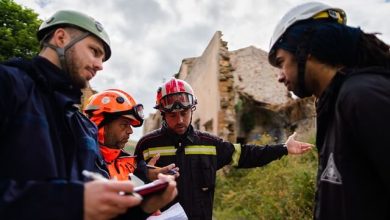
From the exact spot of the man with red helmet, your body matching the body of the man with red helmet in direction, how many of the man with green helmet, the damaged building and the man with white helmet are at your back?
1

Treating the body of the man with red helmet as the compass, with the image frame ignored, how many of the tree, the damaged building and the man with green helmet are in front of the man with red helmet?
1

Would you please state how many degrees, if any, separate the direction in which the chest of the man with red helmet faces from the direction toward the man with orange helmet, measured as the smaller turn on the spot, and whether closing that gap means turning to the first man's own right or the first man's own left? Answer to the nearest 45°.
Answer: approximately 45° to the first man's own right

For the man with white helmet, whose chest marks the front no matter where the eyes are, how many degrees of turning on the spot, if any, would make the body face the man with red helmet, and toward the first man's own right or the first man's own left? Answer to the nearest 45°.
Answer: approximately 45° to the first man's own right

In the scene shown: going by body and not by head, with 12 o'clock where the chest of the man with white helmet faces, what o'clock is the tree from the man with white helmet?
The tree is roughly at 1 o'clock from the man with white helmet.

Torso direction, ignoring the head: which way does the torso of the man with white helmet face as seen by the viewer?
to the viewer's left

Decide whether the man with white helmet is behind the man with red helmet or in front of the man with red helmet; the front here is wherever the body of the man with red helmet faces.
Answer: in front

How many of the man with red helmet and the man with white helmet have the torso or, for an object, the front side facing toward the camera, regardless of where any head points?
1

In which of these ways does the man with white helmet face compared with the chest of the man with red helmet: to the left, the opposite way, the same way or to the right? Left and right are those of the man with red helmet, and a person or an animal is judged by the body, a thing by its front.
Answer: to the right

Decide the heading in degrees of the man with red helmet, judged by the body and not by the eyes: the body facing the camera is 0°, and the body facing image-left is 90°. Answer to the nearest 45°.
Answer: approximately 0°

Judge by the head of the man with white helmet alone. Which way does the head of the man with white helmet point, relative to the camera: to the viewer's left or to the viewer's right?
to the viewer's left

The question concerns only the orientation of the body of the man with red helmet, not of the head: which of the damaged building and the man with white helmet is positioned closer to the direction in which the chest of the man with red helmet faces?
the man with white helmet
